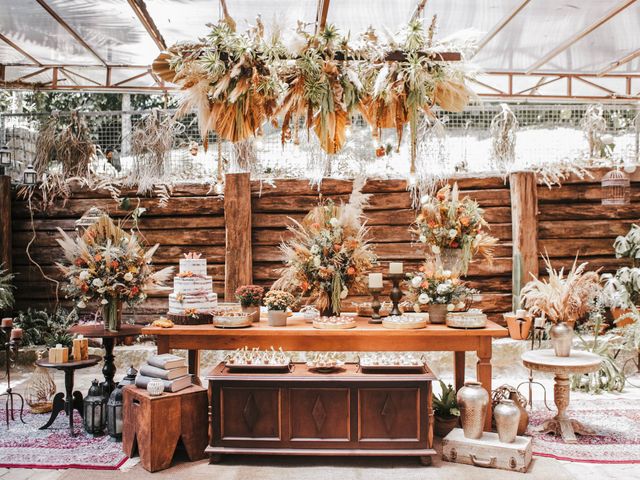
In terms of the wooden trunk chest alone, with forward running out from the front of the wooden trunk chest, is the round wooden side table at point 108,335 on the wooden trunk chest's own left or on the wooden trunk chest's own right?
on the wooden trunk chest's own right

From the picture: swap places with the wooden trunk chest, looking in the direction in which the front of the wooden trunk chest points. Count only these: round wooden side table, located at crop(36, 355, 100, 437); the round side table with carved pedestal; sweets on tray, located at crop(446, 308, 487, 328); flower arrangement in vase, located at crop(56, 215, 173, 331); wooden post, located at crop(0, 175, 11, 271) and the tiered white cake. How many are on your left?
2

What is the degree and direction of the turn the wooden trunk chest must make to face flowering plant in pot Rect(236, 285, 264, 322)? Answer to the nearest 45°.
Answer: approximately 135° to its right

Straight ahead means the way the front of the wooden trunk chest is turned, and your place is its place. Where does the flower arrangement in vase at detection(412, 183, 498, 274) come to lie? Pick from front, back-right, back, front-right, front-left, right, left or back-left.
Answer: back-left

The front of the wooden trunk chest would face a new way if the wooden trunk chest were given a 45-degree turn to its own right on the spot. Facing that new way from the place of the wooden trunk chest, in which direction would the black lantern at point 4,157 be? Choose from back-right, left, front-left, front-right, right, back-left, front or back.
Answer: right

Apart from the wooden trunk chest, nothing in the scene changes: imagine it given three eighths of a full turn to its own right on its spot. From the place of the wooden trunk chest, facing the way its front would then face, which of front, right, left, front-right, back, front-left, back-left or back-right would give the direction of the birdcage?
right

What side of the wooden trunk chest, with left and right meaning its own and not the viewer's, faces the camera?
front

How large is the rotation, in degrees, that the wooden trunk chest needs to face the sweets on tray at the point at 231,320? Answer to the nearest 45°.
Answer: approximately 135° to its right

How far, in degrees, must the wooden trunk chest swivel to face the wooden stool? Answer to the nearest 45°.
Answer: approximately 90° to its right

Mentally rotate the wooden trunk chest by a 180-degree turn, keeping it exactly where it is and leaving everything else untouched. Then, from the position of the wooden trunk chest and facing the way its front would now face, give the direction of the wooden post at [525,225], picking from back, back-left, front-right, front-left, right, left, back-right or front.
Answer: front-right
